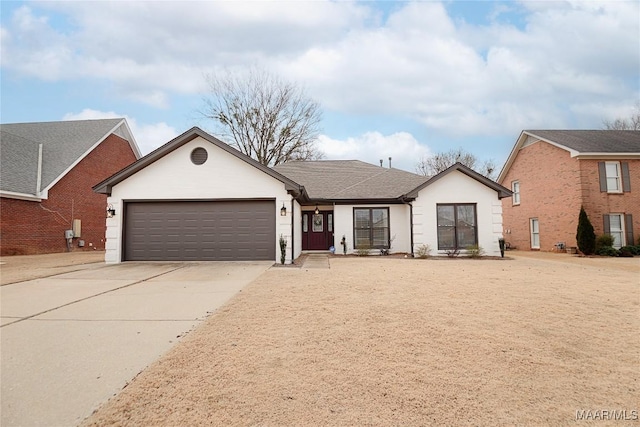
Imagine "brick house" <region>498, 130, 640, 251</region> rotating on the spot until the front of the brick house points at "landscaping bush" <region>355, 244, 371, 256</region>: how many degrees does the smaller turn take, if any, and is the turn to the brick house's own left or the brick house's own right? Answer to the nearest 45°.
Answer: approximately 90° to the brick house's own right

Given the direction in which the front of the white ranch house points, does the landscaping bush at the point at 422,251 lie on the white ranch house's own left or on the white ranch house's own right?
on the white ranch house's own left

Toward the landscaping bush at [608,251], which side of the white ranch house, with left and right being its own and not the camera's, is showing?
left

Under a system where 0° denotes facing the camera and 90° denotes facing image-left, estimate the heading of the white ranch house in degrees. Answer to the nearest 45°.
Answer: approximately 0°

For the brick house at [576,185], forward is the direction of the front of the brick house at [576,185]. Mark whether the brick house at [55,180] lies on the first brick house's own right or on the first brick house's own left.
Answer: on the first brick house's own right

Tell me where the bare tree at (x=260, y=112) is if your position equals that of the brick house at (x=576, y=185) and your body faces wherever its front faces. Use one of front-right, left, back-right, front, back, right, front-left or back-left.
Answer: back-right

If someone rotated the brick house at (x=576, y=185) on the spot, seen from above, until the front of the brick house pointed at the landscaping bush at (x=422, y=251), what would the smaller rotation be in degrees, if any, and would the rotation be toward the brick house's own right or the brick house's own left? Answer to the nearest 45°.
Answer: approximately 90° to the brick house's own right
